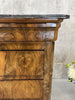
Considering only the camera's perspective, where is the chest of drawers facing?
facing the viewer
